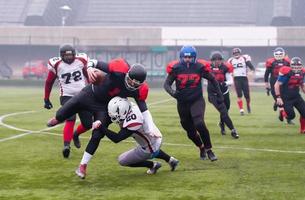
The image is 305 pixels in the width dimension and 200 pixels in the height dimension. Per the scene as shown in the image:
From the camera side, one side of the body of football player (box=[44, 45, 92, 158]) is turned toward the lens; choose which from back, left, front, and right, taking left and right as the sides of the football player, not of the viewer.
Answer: front

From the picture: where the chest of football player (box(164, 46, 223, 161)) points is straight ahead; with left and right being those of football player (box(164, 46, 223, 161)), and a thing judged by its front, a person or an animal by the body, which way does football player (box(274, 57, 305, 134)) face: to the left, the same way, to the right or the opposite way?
the same way

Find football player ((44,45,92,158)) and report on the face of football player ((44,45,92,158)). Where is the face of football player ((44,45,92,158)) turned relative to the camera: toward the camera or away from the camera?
toward the camera

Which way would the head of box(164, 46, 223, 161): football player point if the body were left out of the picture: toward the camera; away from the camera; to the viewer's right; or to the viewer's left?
toward the camera

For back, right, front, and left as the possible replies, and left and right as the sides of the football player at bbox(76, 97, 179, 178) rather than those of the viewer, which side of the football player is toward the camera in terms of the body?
left

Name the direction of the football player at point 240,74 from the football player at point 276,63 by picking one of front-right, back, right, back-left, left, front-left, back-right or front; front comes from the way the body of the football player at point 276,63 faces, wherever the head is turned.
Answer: back-right

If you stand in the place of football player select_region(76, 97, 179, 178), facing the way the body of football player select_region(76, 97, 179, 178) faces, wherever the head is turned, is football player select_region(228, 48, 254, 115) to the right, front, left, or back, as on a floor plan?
right

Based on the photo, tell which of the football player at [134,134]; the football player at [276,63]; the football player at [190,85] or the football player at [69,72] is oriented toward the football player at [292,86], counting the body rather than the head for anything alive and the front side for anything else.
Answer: the football player at [276,63]

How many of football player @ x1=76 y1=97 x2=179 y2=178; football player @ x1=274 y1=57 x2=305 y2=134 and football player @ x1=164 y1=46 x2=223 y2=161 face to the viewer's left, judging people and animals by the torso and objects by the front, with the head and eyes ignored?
1

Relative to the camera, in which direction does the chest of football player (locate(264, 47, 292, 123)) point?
toward the camera

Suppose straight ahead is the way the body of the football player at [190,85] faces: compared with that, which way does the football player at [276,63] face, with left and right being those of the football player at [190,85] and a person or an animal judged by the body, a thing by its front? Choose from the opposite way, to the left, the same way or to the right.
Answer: the same way

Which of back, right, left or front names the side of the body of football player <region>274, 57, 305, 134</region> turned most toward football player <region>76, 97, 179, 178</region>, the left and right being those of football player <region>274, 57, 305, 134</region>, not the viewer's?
front

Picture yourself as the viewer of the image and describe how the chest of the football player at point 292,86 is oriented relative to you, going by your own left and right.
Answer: facing the viewer

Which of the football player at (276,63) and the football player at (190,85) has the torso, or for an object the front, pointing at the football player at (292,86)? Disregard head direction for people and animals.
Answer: the football player at (276,63)

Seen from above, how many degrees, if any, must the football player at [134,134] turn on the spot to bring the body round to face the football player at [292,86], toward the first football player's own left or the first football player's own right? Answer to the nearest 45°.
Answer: approximately 135° to the first football player's own right

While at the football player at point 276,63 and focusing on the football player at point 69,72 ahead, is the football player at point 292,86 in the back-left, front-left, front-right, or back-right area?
front-left
